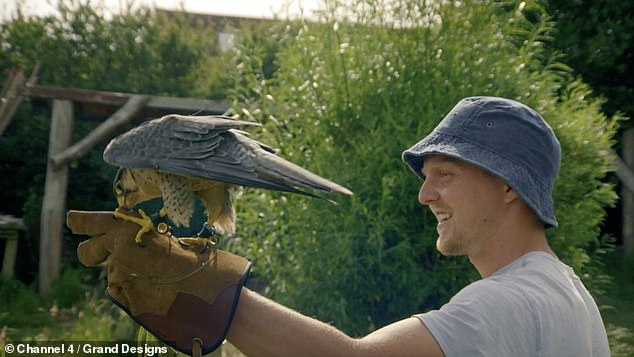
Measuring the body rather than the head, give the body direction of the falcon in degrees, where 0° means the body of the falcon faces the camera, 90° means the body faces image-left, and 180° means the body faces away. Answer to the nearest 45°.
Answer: approximately 90°

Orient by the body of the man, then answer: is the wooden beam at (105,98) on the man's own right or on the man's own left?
on the man's own right

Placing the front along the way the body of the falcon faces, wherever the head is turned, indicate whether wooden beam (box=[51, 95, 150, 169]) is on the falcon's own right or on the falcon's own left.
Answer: on the falcon's own right

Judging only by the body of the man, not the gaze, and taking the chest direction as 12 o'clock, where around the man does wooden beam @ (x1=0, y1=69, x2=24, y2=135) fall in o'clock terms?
The wooden beam is roughly at 2 o'clock from the man.

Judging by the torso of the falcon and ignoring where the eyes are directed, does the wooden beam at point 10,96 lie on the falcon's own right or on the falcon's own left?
on the falcon's own right

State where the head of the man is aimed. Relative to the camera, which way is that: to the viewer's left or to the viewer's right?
to the viewer's left

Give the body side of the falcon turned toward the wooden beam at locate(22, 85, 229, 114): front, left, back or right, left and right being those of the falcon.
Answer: right

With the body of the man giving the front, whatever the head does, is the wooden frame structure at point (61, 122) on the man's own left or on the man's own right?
on the man's own right

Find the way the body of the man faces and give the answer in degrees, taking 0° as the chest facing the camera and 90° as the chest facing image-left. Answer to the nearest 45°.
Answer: approximately 90°
